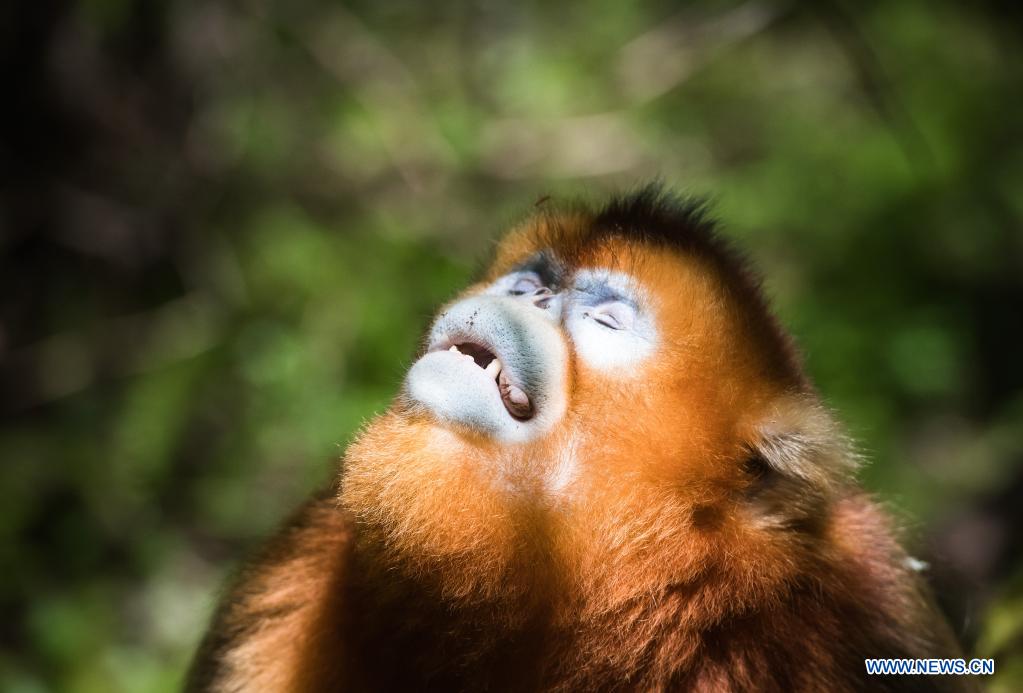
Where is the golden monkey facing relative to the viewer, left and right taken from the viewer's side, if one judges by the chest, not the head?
facing the viewer and to the left of the viewer
